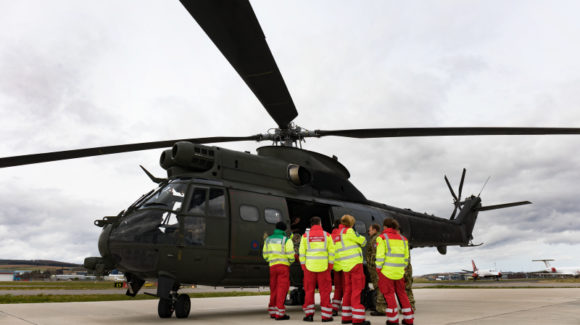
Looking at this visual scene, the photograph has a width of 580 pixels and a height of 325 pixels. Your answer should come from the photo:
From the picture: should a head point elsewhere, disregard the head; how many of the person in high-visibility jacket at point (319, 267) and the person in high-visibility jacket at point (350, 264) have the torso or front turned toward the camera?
0

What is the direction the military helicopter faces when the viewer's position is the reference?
facing the viewer and to the left of the viewer

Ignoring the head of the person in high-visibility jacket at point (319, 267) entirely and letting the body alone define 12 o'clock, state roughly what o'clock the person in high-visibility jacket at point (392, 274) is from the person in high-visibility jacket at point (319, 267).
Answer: the person in high-visibility jacket at point (392, 274) is roughly at 4 o'clock from the person in high-visibility jacket at point (319, 267).

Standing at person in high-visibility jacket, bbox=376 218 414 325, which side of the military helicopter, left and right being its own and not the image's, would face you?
left

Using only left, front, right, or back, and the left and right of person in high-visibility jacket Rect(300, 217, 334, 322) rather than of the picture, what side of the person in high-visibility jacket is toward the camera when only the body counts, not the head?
back

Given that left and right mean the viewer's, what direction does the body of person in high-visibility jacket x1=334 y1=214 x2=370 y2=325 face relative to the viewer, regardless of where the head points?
facing away from the viewer and to the right of the viewer
